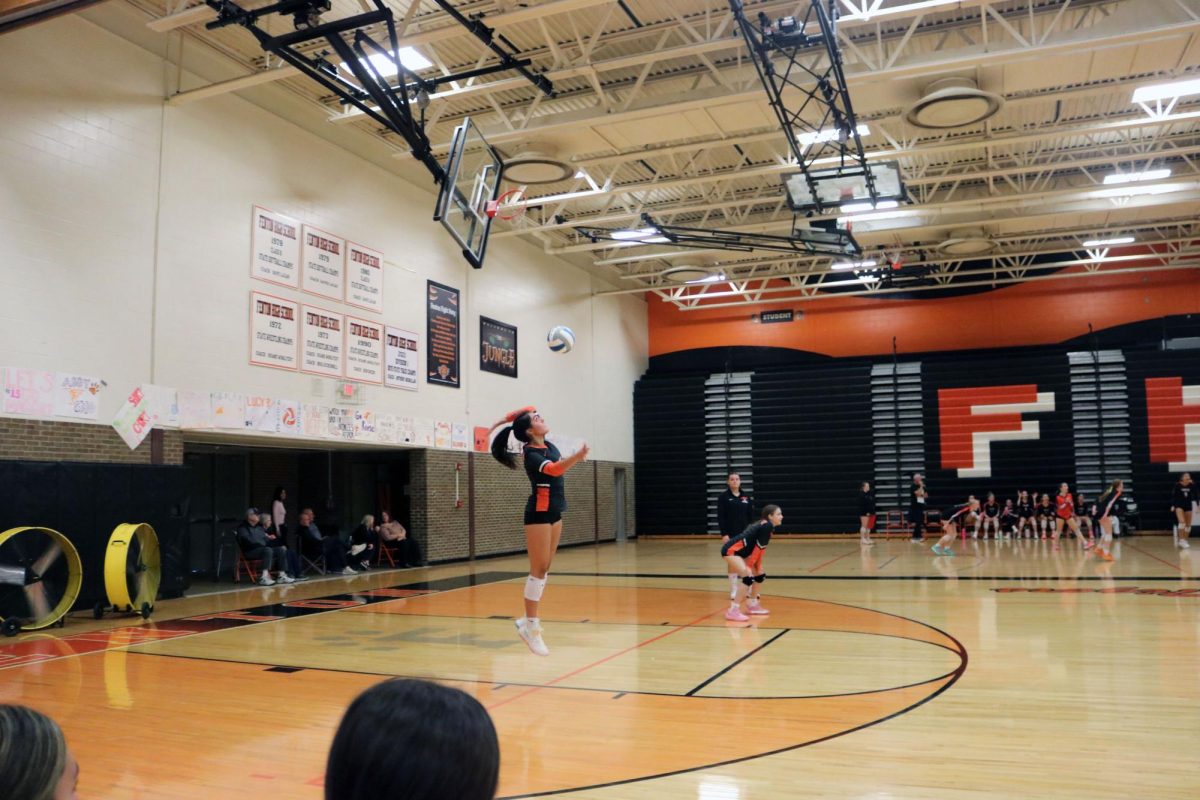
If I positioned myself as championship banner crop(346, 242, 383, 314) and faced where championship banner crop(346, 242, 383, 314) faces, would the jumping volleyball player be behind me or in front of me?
in front

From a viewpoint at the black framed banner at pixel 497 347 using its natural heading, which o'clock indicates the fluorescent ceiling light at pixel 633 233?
The fluorescent ceiling light is roughly at 11 o'clock from the black framed banner.

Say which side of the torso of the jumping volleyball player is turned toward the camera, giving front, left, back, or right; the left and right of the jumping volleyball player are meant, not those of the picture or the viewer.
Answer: right

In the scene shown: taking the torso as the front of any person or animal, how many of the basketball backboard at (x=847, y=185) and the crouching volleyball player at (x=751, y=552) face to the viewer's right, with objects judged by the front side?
1

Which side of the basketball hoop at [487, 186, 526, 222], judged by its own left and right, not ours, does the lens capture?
right

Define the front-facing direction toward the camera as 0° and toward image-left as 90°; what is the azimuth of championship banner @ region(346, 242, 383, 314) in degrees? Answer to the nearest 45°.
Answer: approximately 315°

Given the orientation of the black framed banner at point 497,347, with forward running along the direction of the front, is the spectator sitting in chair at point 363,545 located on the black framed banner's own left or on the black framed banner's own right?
on the black framed banner's own right

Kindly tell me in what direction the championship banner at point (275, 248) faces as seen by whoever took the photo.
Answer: facing the viewer and to the right of the viewer

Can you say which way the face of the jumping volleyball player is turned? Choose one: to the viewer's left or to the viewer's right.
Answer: to the viewer's right

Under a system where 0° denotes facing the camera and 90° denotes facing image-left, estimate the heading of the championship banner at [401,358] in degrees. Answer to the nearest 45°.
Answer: approximately 315°

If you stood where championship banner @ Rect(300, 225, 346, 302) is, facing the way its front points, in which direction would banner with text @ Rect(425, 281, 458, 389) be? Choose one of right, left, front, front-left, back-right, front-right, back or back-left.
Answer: left
